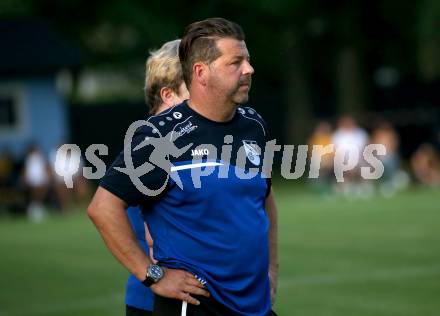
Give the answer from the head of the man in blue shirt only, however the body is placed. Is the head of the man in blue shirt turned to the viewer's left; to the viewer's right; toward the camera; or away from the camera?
to the viewer's right

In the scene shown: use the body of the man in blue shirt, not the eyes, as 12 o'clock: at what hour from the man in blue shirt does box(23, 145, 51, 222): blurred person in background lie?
The blurred person in background is roughly at 7 o'clock from the man in blue shirt.

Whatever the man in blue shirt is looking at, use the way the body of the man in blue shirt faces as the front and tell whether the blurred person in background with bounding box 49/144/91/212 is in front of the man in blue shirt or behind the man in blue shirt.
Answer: behind

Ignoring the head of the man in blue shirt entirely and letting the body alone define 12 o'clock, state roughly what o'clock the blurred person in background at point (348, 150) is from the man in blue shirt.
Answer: The blurred person in background is roughly at 8 o'clock from the man in blue shirt.

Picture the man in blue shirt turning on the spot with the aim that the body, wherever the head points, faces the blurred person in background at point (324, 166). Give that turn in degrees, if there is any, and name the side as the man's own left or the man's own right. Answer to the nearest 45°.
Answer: approximately 135° to the man's own left

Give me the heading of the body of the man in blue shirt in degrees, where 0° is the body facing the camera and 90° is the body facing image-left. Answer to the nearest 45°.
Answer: approximately 315°
